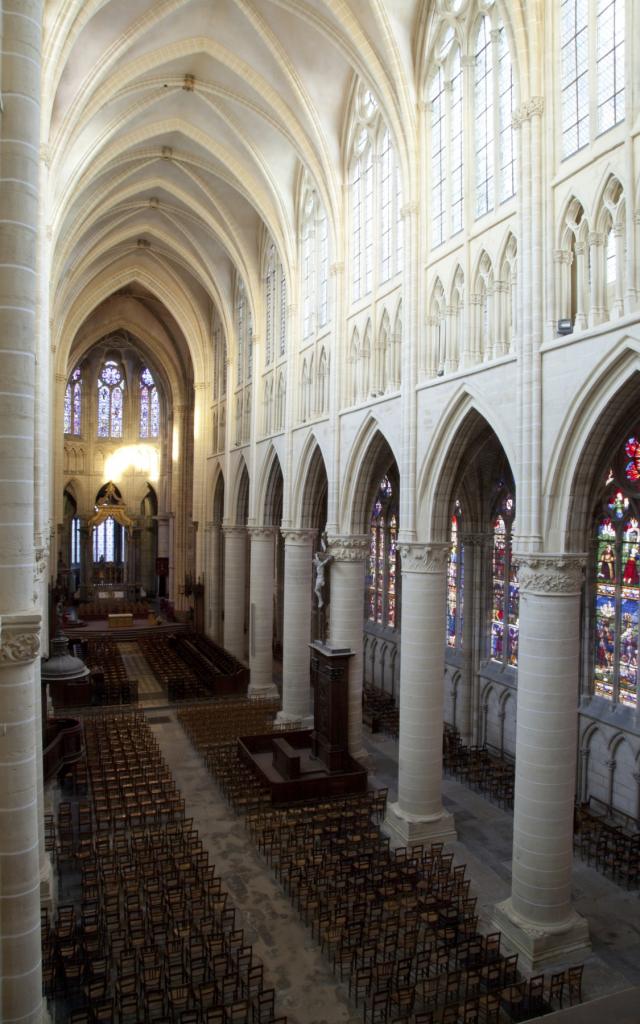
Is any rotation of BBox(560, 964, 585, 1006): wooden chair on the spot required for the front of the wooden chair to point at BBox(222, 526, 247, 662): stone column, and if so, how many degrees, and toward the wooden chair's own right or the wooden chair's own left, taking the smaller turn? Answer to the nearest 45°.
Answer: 0° — it already faces it

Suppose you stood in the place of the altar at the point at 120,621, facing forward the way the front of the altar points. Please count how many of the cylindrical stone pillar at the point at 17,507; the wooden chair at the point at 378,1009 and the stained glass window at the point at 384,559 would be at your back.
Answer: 0

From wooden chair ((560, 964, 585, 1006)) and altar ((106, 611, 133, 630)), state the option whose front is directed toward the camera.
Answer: the altar

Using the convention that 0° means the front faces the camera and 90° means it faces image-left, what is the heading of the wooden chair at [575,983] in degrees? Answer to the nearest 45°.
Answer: approximately 135°

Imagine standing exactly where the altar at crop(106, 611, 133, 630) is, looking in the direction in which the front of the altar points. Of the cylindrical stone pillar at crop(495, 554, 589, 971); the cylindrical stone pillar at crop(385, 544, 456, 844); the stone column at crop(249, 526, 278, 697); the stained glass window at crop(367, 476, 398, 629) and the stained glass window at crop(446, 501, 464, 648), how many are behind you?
0

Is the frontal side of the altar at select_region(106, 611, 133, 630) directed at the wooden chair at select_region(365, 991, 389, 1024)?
yes

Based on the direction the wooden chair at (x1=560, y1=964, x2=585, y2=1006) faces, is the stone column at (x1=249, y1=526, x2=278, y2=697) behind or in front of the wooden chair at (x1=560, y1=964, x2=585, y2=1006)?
in front

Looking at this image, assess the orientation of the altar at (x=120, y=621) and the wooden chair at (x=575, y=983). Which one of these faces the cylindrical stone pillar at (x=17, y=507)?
the altar

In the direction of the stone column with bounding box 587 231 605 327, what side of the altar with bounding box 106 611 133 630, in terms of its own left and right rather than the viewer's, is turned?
front

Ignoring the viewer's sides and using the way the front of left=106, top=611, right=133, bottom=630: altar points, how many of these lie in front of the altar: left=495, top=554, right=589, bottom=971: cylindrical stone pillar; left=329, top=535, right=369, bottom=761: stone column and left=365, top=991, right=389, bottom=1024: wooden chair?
3

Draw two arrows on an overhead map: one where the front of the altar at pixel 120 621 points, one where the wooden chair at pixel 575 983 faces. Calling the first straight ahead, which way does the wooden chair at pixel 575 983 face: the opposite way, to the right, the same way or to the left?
the opposite way

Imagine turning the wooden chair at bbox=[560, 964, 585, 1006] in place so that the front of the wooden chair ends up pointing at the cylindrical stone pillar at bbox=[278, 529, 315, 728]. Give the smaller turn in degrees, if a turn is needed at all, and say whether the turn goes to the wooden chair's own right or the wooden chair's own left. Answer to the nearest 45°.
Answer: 0° — it already faces it

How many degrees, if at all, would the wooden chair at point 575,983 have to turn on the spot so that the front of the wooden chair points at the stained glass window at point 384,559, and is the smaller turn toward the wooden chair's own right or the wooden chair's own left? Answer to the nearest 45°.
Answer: approximately 45° to the wooden chair's own right

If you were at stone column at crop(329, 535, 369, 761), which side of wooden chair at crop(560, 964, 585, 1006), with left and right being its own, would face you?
front

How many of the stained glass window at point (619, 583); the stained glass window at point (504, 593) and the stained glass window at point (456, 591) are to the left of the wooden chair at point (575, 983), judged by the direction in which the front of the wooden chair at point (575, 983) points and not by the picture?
0

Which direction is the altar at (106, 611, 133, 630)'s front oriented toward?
toward the camera
